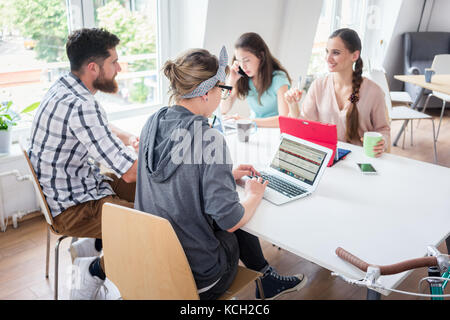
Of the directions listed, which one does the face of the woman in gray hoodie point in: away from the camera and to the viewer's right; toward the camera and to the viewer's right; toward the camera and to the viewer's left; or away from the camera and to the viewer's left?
away from the camera and to the viewer's right

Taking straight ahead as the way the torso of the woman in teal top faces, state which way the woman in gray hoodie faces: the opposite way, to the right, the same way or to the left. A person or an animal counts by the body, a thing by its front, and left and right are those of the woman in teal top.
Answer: the opposite way

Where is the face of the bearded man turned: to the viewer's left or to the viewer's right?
to the viewer's right

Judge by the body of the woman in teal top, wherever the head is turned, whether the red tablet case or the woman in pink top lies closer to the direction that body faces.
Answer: the red tablet case

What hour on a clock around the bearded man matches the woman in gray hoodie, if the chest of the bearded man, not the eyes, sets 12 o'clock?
The woman in gray hoodie is roughly at 2 o'clock from the bearded man.

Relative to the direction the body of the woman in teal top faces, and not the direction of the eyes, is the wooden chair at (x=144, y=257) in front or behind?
in front

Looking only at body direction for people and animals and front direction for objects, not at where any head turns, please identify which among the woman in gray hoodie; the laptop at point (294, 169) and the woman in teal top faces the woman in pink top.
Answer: the woman in gray hoodie

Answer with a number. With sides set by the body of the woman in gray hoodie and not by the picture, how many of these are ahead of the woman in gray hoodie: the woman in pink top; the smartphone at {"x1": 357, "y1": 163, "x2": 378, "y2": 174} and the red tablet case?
3

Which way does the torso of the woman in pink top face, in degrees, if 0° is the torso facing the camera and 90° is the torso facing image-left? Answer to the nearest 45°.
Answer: approximately 45°

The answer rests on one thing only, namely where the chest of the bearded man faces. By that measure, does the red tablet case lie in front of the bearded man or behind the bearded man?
in front

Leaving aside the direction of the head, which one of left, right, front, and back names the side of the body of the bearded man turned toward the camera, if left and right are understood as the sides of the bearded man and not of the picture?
right

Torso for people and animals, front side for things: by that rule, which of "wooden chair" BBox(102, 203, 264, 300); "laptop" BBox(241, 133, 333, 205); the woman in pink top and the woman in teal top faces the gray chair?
the wooden chair

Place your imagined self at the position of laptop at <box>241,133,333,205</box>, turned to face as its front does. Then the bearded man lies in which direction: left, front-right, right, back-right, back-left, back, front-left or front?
front-right
